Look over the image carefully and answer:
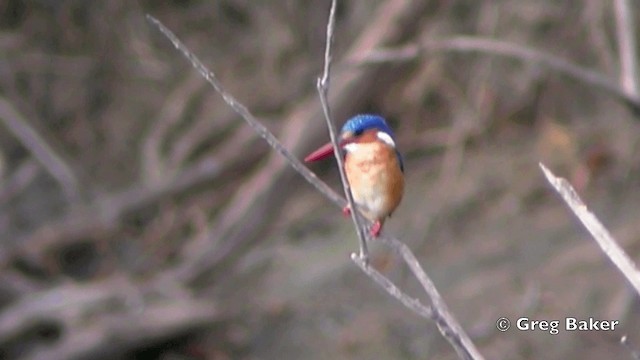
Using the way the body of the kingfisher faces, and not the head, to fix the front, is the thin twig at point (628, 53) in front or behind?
behind

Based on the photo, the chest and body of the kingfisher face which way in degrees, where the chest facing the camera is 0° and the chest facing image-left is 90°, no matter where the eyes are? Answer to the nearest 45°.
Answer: approximately 45°
